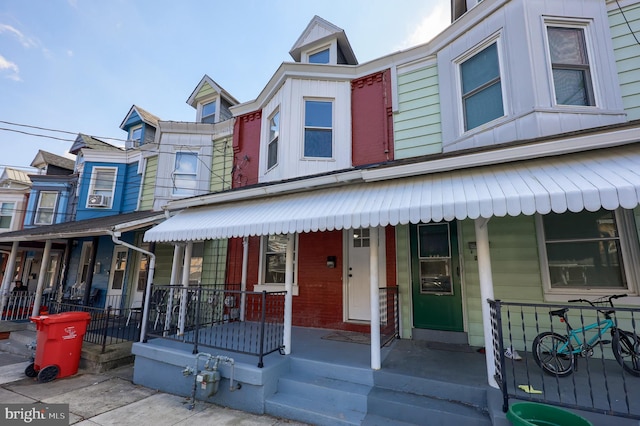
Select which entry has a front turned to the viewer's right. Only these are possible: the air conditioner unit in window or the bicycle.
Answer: the bicycle

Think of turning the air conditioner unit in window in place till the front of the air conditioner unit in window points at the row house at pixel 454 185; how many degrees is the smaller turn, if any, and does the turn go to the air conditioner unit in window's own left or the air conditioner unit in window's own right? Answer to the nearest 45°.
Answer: approximately 45° to the air conditioner unit in window's own left

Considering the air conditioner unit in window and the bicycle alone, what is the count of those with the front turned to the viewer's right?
1

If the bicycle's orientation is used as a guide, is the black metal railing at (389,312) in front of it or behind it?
behind

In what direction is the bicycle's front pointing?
to the viewer's right

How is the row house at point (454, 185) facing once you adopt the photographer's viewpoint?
facing the viewer and to the left of the viewer

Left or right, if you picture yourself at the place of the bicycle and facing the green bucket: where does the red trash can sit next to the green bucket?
right

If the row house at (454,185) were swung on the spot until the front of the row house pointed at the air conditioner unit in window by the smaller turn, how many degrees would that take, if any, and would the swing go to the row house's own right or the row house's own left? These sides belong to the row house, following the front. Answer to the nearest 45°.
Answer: approximately 45° to the row house's own right

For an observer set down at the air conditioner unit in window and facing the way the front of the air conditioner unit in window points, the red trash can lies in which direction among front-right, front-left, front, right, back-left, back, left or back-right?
front-left

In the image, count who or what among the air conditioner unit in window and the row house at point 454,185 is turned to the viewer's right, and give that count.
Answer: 0

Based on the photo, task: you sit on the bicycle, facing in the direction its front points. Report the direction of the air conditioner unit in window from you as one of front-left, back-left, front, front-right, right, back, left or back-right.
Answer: back

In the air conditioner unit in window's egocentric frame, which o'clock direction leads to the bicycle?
The bicycle is roughly at 10 o'clock from the air conditioner unit in window.

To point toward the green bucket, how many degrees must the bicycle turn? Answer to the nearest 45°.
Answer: approximately 90° to its right
